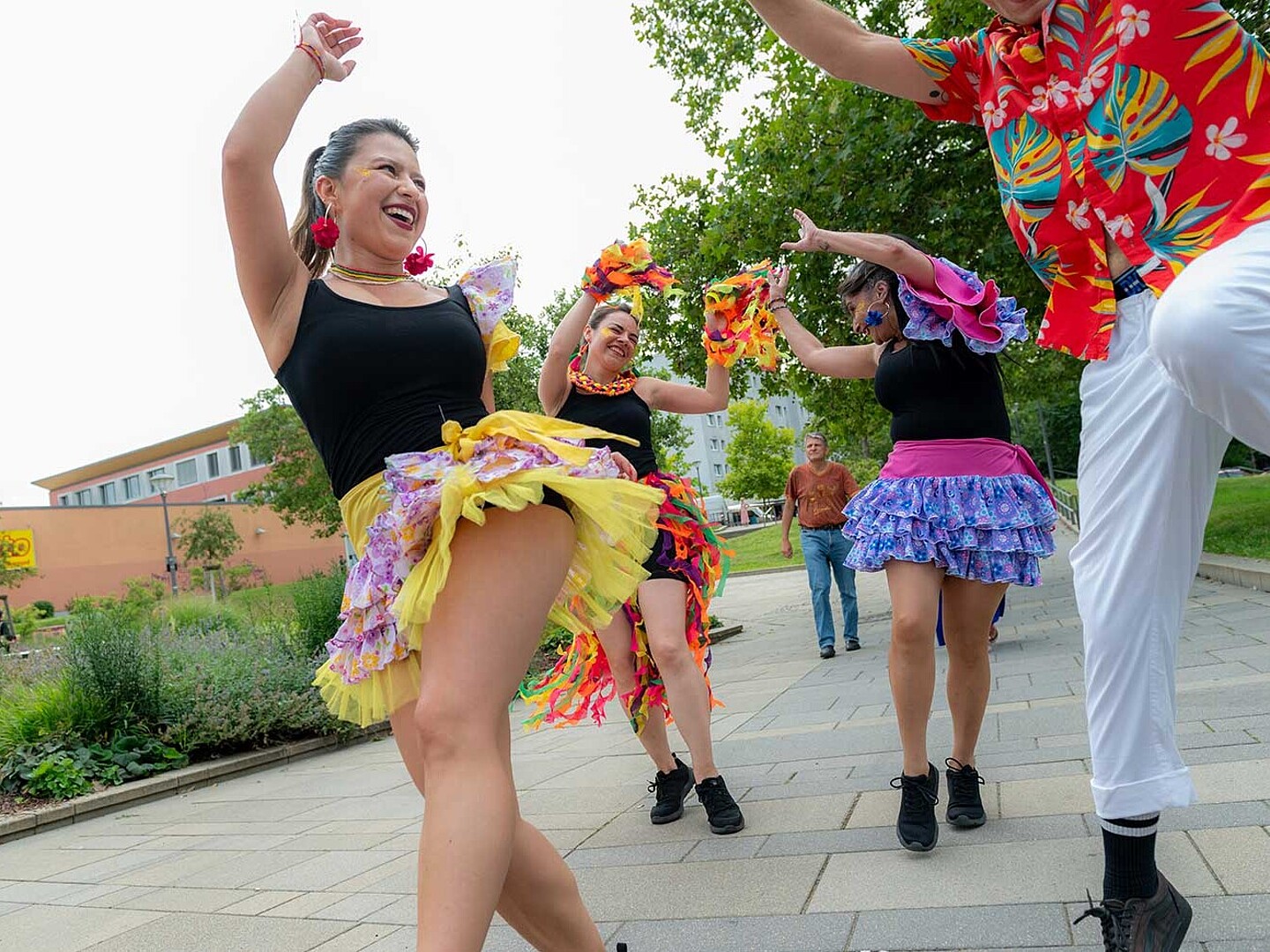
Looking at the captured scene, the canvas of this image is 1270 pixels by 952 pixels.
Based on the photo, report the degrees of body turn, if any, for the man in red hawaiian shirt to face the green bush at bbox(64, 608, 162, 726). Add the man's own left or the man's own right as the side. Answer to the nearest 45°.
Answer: approximately 90° to the man's own right

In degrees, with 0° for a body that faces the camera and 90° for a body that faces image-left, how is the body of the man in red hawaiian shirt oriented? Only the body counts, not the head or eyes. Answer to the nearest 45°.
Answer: approximately 45°

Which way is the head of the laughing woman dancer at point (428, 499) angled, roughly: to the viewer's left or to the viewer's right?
to the viewer's right

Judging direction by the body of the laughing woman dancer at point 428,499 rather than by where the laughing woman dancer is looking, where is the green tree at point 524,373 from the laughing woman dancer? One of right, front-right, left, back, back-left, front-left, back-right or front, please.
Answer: back-left

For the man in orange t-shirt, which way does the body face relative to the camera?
toward the camera

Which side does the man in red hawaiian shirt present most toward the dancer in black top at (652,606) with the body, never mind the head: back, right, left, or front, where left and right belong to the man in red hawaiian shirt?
right

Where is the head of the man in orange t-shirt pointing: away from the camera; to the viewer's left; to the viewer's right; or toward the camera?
toward the camera

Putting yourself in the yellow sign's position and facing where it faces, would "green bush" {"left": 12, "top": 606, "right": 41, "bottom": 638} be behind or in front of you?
in front

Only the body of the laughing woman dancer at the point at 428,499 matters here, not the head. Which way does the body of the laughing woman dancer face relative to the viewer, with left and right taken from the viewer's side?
facing the viewer and to the right of the viewer

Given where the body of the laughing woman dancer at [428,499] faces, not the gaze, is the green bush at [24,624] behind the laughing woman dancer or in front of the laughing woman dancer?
behind

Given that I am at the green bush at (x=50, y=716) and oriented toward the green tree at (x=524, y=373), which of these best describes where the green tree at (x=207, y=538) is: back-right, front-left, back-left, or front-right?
front-left
